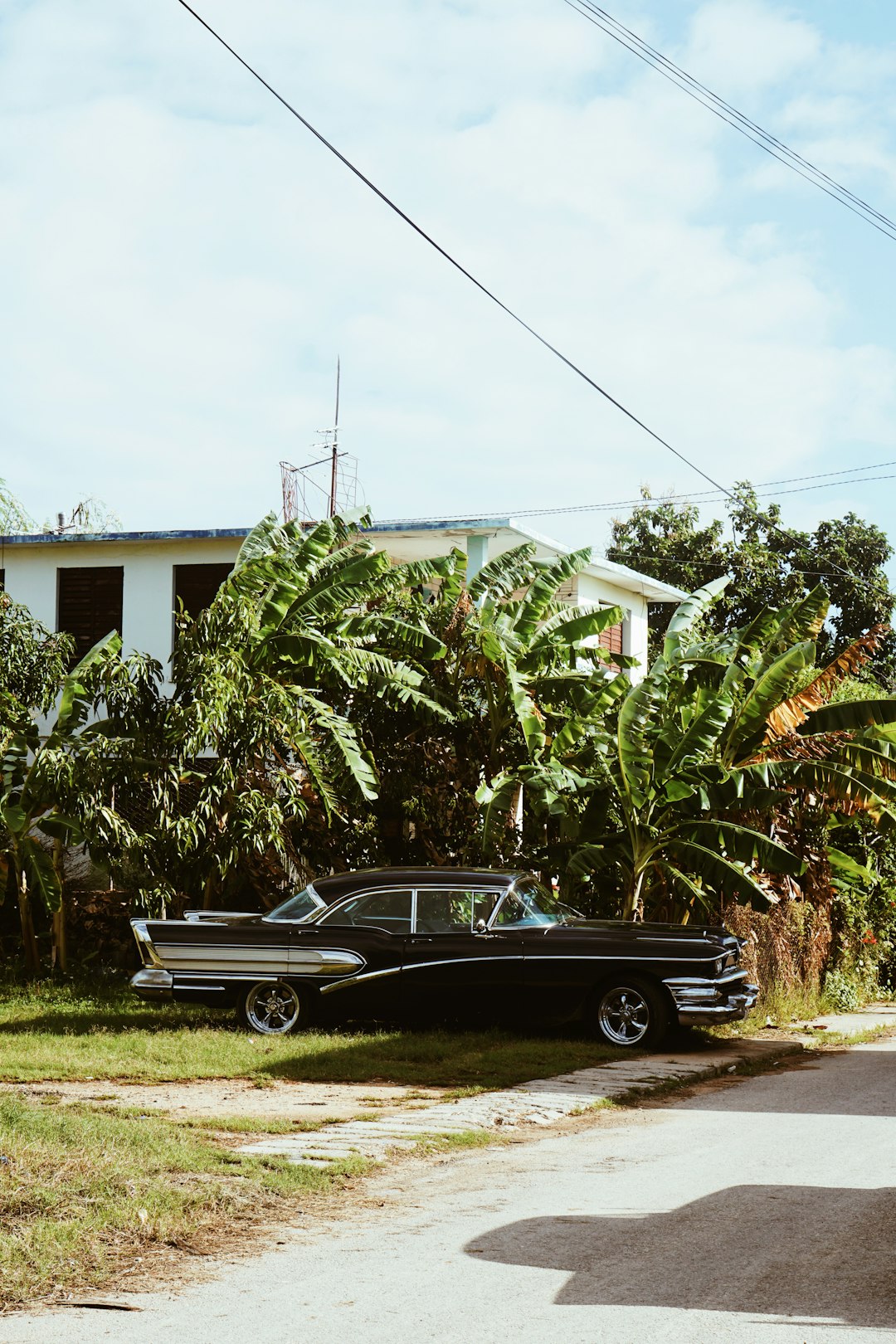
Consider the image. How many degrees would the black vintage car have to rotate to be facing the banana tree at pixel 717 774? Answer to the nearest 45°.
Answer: approximately 45° to its left

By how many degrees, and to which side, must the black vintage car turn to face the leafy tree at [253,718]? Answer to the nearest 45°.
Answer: approximately 135° to its left

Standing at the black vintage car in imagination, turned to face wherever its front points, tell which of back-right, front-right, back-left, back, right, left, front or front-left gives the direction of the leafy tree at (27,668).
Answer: back-left

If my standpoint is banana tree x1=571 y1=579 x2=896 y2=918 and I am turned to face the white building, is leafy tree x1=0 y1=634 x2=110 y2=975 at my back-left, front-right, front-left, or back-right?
front-left

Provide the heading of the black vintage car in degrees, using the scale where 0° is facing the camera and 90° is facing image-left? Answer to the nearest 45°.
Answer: approximately 270°

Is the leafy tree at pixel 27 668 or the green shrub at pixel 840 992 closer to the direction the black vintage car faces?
the green shrub

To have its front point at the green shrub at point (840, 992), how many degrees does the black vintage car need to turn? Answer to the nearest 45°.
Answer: approximately 45° to its left

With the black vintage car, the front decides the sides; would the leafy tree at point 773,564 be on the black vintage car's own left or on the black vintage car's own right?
on the black vintage car's own left

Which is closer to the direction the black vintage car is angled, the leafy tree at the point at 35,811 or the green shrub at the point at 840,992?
the green shrub

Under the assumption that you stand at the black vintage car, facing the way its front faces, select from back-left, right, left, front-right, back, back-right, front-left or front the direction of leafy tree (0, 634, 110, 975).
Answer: back-left
